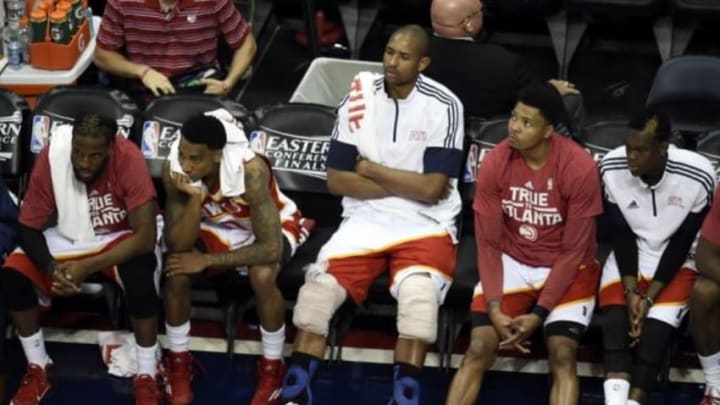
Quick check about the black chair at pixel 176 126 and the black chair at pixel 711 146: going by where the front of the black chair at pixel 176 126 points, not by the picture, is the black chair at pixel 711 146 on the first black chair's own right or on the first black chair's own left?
on the first black chair's own left

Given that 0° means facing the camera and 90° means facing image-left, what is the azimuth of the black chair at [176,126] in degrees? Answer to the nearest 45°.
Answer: approximately 0°

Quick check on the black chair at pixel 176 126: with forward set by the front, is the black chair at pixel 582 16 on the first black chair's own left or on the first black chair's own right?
on the first black chair's own left

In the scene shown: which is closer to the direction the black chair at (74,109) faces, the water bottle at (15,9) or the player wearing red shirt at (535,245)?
the player wearing red shirt

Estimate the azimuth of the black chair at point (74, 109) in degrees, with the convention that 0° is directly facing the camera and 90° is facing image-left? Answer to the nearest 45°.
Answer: approximately 0°

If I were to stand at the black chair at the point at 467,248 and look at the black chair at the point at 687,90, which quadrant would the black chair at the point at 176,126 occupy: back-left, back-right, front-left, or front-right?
back-left

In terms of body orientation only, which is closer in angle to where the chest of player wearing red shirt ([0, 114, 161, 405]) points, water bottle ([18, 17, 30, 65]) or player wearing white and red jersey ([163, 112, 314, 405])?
the player wearing white and red jersey

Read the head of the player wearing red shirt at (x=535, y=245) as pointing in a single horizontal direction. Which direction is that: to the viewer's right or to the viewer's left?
to the viewer's left
